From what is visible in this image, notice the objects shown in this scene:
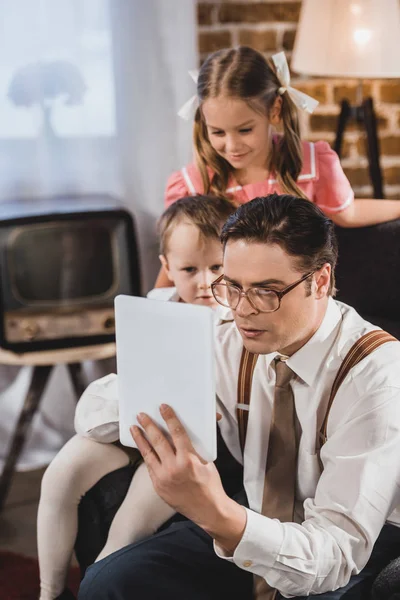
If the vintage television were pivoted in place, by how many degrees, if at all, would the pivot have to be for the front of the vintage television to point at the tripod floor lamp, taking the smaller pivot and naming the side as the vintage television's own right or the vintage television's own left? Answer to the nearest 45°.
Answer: approximately 90° to the vintage television's own left

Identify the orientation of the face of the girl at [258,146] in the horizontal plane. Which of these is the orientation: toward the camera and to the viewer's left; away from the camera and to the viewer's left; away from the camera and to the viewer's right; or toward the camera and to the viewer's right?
toward the camera and to the viewer's left

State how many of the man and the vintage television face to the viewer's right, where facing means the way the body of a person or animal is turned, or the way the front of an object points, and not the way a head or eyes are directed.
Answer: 0

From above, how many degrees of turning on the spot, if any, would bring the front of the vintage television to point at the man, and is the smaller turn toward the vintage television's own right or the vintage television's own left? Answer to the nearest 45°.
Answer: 0° — it already faces them

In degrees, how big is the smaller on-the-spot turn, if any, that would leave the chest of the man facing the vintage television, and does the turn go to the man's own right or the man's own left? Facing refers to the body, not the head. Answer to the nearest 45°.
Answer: approximately 90° to the man's own right

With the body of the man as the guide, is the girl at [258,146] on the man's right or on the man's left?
on the man's right

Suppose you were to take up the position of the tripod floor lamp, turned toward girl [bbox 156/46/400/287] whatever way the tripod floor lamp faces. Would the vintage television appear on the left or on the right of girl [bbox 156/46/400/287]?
right

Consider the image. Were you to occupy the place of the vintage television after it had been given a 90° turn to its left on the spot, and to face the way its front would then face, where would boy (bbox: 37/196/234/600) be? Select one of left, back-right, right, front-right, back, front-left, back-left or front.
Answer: right

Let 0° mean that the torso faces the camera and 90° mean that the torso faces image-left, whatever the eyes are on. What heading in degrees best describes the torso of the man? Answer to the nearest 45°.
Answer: approximately 45°

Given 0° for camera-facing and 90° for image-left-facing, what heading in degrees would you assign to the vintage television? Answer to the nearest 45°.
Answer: approximately 0°

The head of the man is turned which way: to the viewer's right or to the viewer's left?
to the viewer's left

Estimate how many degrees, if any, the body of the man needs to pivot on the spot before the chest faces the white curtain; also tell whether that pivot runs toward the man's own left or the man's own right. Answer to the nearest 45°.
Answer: approximately 135° to the man's own right
